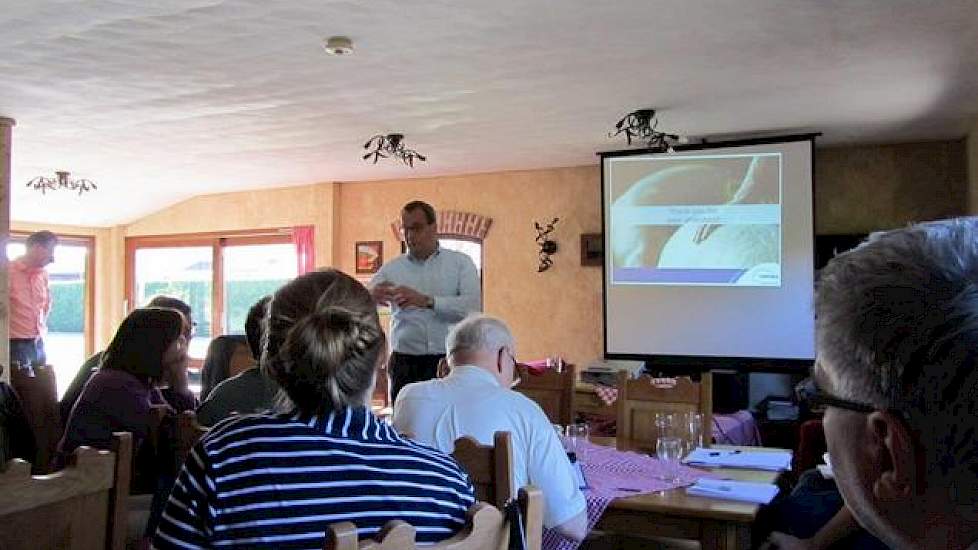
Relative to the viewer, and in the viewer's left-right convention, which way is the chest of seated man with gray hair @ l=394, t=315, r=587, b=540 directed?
facing away from the viewer and to the right of the viewer

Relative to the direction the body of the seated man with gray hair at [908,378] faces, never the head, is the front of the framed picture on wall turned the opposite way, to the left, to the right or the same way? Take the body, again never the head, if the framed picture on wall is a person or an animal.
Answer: the opposite way

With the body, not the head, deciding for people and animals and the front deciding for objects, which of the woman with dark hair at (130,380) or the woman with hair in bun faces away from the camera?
the woman with hair in bun

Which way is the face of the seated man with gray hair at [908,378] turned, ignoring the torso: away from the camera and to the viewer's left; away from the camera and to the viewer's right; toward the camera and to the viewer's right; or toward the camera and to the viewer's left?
away from the camera and to the viewer's left

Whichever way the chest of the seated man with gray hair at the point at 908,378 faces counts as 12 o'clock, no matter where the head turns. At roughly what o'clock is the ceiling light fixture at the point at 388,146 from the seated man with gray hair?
The ceiling light fixture is roughly at 12 o'clock from the seated man with gray hair.

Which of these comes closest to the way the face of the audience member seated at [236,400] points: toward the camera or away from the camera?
away from the camera

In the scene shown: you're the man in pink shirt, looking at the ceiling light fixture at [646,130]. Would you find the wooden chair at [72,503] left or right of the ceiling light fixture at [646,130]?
right

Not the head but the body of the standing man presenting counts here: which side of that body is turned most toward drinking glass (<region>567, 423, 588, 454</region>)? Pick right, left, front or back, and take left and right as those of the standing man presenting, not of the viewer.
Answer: left

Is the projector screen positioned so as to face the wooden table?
yes

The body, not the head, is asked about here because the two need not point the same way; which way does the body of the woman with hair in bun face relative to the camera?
away from the camera

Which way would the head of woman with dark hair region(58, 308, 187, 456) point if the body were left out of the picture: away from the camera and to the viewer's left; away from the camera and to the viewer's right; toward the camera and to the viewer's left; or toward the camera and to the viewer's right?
away from the camera and to the viewer's right

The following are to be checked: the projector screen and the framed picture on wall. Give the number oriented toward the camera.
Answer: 2

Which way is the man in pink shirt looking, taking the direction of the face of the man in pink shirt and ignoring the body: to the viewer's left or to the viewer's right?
to the viewer's right
